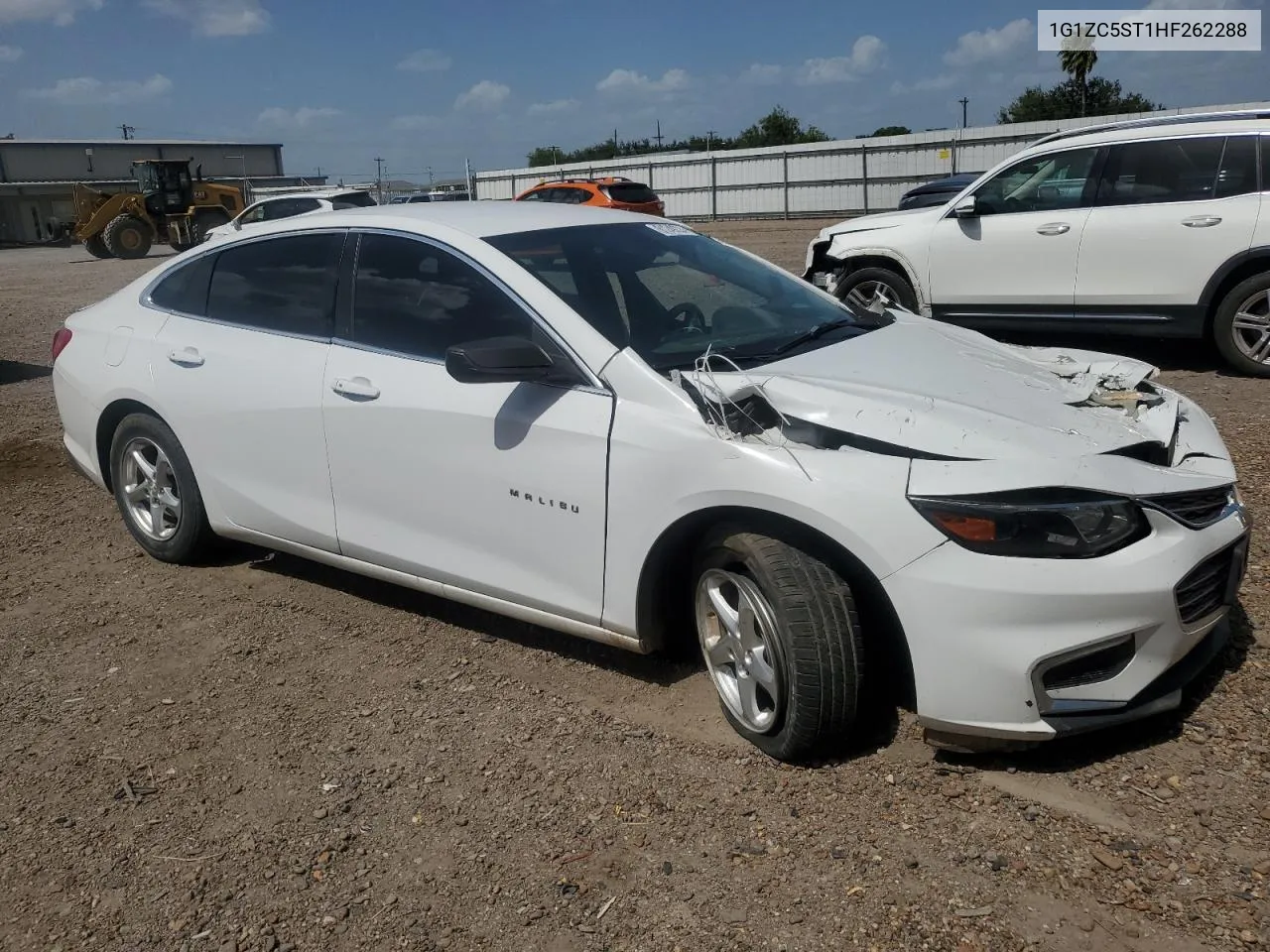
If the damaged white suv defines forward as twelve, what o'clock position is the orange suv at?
The orange suv is roughly at 2 o'clock from the damaged white suv.

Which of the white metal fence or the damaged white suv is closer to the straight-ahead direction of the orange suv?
the white metal fence

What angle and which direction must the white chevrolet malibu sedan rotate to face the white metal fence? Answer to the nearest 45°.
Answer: approximately 135° to its left

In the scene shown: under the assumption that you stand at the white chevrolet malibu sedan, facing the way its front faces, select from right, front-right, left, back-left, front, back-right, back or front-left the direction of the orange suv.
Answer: back-left

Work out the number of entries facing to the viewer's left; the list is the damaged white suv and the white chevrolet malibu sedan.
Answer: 1

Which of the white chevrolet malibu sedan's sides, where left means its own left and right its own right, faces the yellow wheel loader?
back

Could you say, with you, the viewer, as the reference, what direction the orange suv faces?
facing away from the viewer and to the left of the viewer

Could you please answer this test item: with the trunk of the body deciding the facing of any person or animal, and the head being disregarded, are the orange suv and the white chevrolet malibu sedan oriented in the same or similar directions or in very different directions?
very different directions

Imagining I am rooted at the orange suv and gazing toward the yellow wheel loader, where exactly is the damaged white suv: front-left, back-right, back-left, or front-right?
back-left

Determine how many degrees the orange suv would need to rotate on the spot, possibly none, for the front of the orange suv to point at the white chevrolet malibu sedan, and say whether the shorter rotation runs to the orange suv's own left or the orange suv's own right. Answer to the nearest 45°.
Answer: approximately 135° to the orange suv's own left

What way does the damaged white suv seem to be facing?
to the viewer's left
